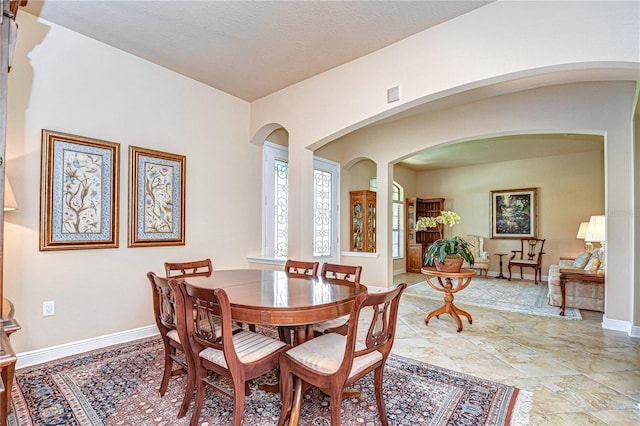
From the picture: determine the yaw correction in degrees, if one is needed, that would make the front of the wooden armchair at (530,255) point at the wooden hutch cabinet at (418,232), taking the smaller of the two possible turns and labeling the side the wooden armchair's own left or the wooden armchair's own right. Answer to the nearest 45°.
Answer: approximately 45° to the wooden armchair's own right

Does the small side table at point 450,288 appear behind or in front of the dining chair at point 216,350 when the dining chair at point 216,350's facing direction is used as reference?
in front

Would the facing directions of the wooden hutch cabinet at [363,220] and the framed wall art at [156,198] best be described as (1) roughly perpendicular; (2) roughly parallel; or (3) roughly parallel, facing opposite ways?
roughly perpendicular

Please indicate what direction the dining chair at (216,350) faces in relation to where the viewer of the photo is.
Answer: facing away from the viewer and to the right of the viewer

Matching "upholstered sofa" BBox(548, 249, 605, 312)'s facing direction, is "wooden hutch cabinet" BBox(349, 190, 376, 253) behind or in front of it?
in front

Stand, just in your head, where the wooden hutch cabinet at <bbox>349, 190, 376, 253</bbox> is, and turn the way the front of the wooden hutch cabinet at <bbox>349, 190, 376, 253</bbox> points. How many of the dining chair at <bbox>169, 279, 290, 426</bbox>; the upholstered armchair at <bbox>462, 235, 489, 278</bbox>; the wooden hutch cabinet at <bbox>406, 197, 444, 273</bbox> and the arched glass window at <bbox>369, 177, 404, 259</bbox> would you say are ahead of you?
1

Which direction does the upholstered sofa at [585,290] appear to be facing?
to the viewer's left

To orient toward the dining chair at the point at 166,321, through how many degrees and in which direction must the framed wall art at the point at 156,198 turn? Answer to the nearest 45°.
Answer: approximately 45° to its right

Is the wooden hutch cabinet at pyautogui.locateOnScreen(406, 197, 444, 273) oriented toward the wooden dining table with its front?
yes

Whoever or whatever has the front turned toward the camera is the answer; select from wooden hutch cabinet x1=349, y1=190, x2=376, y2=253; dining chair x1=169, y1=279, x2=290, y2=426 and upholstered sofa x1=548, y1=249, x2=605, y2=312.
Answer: the wooden hutch cabinet

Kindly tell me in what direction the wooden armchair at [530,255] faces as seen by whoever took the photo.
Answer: facing the viewer and to the left of the viewer

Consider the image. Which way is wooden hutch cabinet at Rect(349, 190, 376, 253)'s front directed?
toward the camera

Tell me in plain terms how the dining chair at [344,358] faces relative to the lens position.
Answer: facing away from the viewer and to the left of the viewer

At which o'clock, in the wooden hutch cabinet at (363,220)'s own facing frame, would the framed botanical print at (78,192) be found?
The framed botanical print is roughly at 1 o'clock from the wooden hutch cabinet.

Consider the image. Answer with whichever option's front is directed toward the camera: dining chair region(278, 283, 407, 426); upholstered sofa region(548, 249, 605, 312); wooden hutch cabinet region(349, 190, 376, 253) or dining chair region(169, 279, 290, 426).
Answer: the wooden hutch cabinet

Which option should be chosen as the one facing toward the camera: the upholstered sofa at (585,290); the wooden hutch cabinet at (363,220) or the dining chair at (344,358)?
the wooden hutch cabinet
